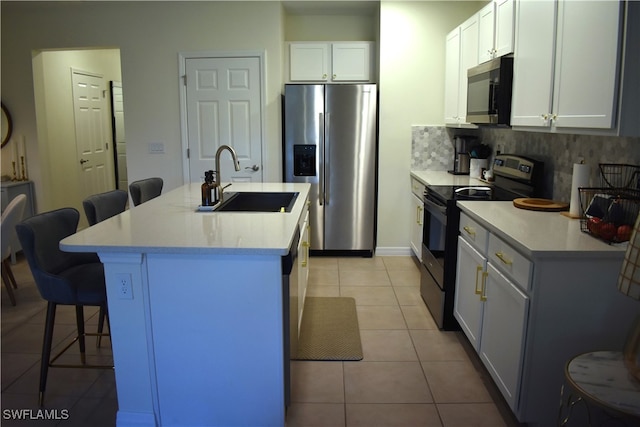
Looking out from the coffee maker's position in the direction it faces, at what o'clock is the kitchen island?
The kitchen island is roughly at 11 o'clock from the coffee maker.

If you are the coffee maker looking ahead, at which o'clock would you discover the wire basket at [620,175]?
The wire basket is roughly at 10 o'clock from the coffee maker.

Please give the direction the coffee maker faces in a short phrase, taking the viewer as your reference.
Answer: facing the viewer and to the left of the viewer

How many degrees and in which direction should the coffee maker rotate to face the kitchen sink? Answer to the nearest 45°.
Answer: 0° — it already faces it

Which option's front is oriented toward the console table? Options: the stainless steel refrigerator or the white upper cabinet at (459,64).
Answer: the white upper cabinet

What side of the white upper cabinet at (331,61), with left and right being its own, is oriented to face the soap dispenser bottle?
front

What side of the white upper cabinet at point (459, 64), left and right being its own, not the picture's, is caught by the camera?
left

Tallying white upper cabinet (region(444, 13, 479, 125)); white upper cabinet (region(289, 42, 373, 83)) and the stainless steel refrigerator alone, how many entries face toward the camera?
2

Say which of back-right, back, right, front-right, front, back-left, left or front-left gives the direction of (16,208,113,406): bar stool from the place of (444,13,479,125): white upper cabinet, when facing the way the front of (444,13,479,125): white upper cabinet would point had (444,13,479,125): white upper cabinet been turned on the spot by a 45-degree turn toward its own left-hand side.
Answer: front

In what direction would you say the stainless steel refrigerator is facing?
toward the camera

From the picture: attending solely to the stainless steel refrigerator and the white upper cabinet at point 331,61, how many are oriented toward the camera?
2

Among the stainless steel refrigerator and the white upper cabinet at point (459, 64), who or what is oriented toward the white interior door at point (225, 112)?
the white upper cabinet

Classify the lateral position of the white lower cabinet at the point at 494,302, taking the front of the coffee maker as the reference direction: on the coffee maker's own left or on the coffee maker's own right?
on the coffee maker's own left

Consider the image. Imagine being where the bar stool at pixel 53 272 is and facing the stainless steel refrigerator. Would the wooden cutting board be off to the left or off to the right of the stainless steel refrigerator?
right

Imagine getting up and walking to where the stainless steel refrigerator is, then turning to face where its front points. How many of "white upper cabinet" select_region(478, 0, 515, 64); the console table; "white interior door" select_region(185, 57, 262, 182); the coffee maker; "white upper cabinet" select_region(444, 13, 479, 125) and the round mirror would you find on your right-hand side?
3

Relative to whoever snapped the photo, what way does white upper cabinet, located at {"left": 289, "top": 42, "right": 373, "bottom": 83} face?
facing the viewer

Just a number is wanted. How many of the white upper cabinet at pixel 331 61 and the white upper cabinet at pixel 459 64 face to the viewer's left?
1
